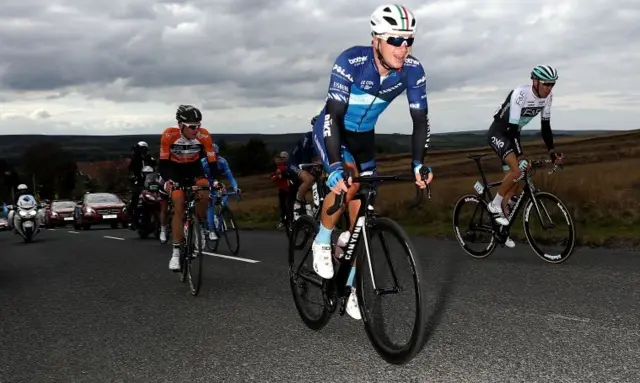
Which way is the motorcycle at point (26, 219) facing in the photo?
toward the camera

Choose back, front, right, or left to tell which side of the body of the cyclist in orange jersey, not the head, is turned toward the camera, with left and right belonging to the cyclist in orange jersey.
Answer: front

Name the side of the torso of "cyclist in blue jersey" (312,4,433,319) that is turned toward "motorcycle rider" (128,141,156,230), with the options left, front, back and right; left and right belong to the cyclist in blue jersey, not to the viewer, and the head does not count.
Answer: back

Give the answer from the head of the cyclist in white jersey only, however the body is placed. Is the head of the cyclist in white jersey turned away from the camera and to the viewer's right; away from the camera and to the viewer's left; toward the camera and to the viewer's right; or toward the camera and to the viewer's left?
toward the camera and to the viewer's right

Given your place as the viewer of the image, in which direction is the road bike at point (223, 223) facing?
facing the viewer and to the right of the viewer

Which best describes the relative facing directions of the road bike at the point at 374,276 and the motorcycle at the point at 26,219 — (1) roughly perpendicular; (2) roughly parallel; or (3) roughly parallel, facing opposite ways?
roughly parallel

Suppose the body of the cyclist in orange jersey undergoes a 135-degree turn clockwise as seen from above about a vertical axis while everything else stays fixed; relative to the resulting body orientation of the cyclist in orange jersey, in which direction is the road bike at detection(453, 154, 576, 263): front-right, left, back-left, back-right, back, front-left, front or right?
back-right

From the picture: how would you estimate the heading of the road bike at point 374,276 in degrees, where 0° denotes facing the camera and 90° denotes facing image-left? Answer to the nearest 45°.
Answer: approximately 315°

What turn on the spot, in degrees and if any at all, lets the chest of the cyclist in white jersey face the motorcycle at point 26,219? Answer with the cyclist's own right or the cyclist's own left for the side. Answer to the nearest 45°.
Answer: approximately 180°

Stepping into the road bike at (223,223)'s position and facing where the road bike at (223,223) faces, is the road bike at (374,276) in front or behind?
in front

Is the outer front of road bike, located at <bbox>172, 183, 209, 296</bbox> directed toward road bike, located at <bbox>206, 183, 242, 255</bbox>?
no

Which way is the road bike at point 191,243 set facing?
toward the camera
